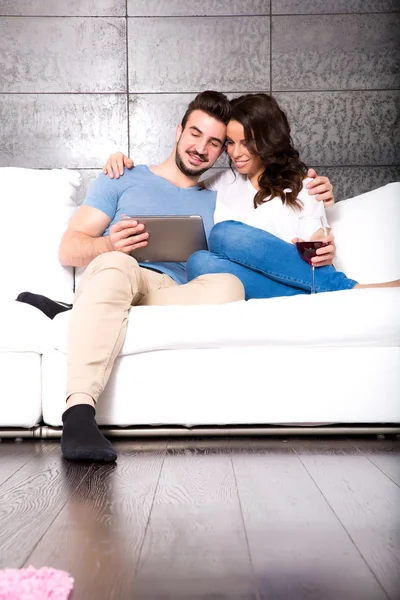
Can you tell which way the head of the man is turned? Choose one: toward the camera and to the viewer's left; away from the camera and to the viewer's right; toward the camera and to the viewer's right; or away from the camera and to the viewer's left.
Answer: toward the camera and to the viewer's right

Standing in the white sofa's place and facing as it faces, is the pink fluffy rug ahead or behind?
ahead

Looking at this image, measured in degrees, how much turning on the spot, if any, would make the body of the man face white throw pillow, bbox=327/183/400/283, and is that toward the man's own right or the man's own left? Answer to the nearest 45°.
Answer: approximately 135° to the man's own left

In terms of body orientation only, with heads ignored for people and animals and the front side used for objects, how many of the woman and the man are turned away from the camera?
0
